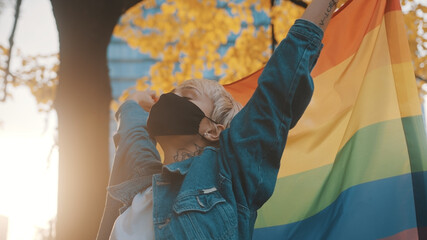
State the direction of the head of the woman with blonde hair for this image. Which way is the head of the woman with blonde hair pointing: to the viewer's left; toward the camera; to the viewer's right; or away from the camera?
to the viewer's left

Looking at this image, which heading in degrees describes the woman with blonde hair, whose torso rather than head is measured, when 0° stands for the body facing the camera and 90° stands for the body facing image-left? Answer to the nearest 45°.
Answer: approximately 45°

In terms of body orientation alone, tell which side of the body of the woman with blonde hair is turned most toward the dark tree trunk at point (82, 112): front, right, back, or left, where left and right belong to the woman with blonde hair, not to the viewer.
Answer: right
